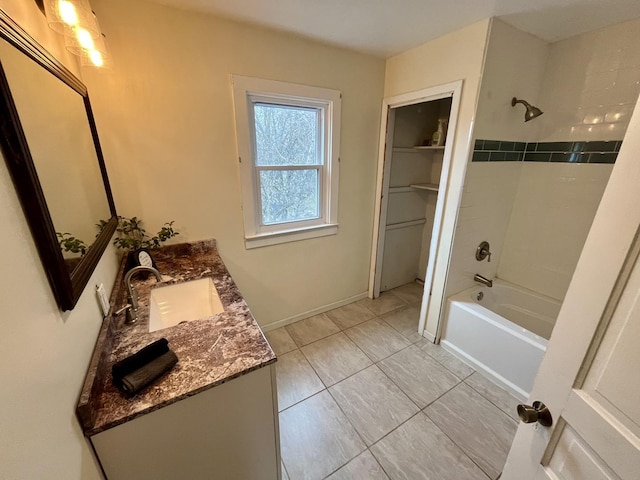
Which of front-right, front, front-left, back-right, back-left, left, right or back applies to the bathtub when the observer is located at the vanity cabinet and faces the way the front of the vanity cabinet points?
front

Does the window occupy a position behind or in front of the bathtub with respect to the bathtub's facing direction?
in front

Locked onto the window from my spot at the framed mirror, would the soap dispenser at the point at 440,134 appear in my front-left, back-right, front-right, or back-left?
front-right

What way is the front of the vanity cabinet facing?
to the viewer's right

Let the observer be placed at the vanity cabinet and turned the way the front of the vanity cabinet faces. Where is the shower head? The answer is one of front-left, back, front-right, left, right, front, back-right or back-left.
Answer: front

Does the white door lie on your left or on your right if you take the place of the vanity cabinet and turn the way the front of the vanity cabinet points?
on your right

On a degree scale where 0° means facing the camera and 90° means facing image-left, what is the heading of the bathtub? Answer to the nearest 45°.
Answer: approximately 45°

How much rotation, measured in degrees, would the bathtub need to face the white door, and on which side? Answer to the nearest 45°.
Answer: approximately 45° to its left

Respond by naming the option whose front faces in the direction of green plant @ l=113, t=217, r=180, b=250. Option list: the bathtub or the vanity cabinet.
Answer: the bathtub

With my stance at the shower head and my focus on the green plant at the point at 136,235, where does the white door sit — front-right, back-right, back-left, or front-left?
front-left

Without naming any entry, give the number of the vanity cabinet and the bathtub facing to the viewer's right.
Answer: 1
